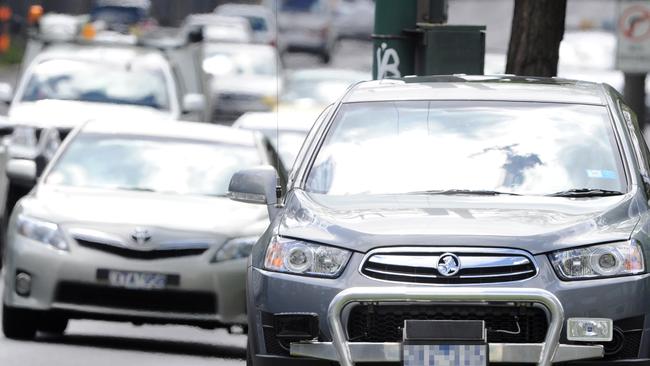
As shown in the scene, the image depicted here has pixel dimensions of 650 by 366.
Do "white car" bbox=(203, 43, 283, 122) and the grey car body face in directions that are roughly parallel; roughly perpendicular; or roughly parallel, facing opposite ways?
roughly parallel

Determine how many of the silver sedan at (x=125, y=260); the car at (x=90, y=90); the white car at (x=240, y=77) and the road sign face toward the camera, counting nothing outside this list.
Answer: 4

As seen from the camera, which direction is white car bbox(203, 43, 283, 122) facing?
toward the camera

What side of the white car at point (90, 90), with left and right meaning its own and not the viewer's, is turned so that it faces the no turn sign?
left

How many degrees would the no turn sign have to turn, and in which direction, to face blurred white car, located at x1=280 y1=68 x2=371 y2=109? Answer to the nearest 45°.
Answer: approximately 135° to its right

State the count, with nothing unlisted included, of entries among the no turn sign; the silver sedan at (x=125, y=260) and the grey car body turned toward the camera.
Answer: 3

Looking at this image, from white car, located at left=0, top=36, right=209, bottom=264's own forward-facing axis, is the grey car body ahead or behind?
ahead
